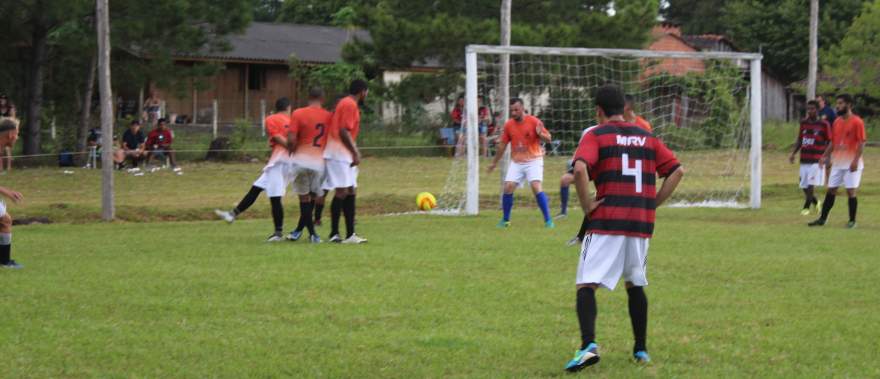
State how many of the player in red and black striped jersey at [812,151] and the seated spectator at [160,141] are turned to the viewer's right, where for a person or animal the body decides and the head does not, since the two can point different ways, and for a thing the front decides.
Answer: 0

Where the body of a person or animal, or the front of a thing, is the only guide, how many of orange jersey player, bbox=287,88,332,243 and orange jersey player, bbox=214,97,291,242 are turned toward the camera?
0

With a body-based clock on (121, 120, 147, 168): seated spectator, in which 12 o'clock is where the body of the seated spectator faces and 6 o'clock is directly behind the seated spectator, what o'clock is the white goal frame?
The white goal frame is roughly at 11 o'clock from the seated spectator.

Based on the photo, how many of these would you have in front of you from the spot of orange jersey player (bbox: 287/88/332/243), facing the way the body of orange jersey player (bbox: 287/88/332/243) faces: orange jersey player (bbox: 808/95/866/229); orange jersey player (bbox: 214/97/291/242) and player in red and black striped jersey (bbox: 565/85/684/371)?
1

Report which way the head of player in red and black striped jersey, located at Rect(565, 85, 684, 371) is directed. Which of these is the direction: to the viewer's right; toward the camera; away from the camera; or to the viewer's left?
away from the camera

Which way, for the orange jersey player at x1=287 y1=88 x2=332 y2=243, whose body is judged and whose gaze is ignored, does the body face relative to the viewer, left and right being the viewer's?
facing away from the viewer and to the left of the viewer

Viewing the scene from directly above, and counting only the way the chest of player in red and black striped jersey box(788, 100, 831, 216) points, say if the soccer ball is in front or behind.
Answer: in front

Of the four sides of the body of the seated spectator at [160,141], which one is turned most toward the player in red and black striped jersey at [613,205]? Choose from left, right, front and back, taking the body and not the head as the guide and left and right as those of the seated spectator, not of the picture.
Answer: front

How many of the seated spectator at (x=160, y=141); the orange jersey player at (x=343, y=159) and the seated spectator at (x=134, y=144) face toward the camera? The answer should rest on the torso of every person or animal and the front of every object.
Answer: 2

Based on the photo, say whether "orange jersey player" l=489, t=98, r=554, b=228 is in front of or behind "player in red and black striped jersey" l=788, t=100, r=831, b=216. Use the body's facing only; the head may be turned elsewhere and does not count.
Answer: in front

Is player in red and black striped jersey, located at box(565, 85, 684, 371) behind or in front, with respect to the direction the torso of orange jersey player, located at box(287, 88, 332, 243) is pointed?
behind

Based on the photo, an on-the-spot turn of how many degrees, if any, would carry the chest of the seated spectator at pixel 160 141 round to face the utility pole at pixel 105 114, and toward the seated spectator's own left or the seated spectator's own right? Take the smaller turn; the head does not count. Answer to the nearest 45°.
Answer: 0° — they already face it
